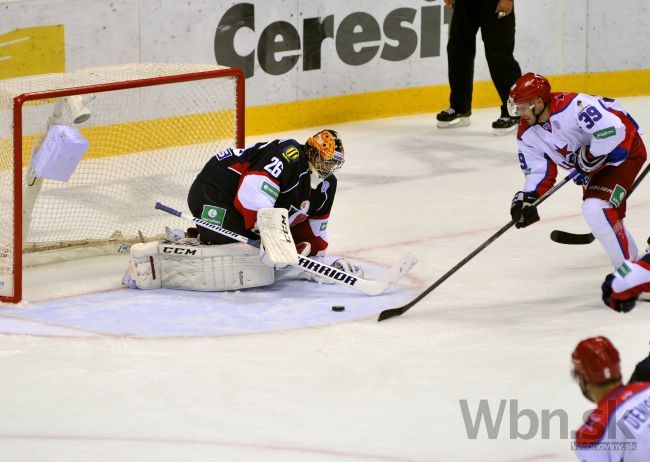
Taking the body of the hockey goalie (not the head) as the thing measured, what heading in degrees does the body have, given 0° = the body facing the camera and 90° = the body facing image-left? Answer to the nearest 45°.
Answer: approximately 315°

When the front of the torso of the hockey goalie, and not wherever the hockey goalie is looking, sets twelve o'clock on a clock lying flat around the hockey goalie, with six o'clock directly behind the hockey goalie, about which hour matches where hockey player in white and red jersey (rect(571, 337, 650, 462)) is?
The hockey player in white and red jersey is roughly at 1 o'clock from the hockey goalie.

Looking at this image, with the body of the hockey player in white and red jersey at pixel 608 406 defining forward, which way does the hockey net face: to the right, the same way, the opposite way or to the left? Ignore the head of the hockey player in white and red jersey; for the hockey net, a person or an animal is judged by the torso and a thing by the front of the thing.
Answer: the opposite way

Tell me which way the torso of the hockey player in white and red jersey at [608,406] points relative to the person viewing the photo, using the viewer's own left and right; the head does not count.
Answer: facing away from the viewer and to the left of the viewer

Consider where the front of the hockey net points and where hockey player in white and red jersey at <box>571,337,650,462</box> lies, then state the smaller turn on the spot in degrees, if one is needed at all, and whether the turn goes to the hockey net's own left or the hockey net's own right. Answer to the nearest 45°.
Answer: approximately 45° to the hockey net's own right

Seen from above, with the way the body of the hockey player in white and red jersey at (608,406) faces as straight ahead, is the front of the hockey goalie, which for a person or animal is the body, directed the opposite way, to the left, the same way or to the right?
the opposite way

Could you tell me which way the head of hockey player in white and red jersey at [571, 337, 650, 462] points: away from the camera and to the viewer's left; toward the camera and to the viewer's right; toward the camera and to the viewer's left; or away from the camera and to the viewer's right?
away from the camera and to the viewer's left
